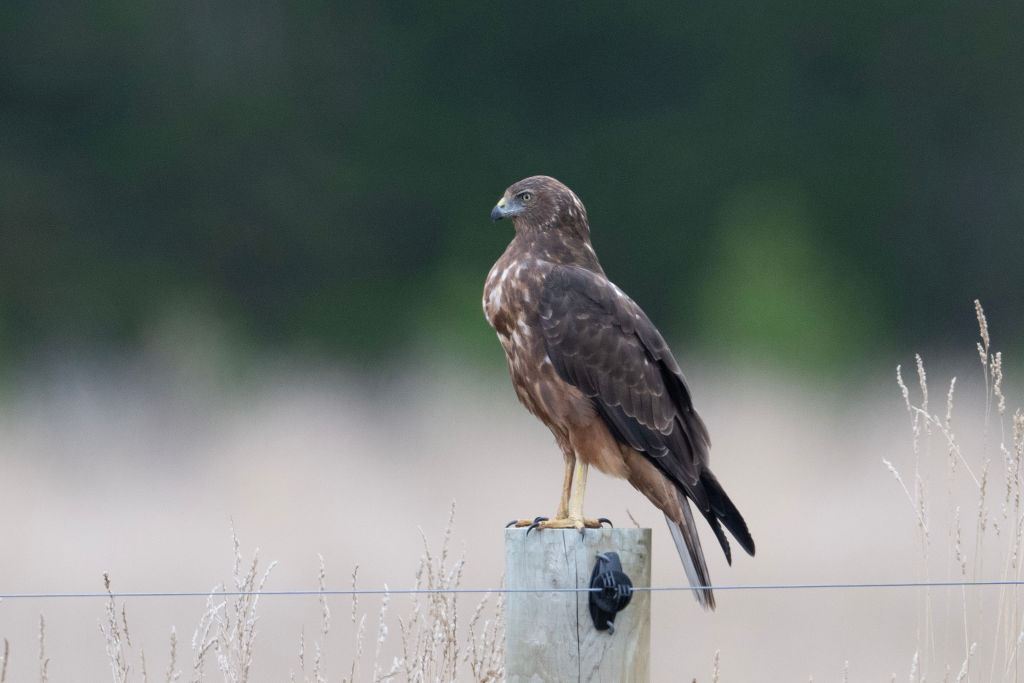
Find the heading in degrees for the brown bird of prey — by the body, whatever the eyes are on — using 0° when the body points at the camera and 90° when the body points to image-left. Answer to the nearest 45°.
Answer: approximately 90°
